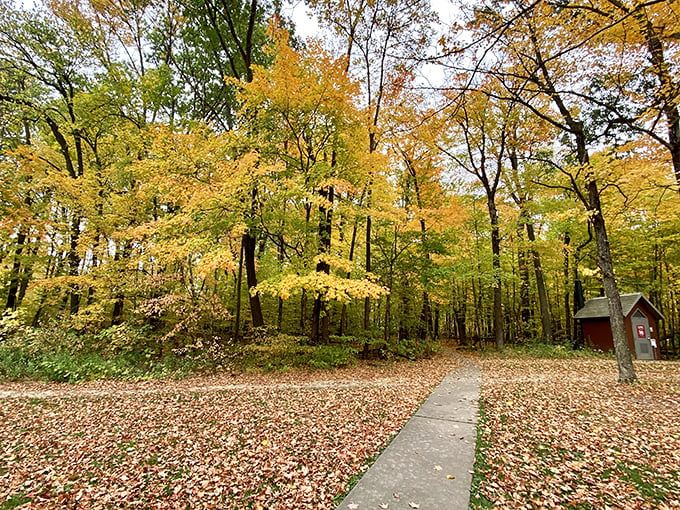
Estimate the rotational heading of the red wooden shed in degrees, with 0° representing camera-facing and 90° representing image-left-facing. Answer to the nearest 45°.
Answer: approximately 315°
